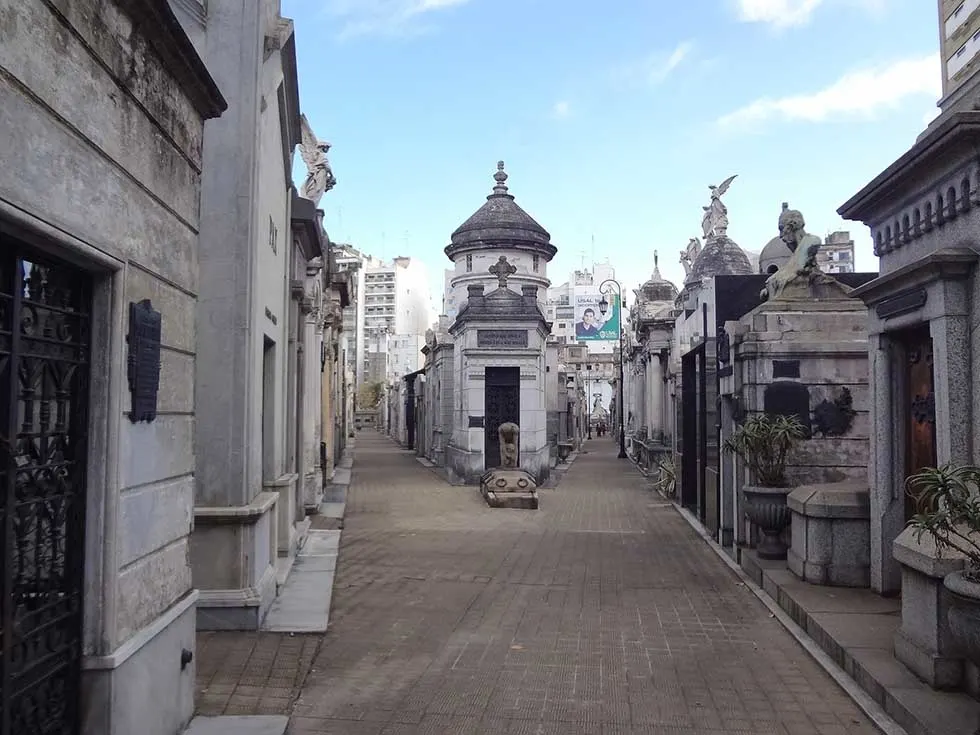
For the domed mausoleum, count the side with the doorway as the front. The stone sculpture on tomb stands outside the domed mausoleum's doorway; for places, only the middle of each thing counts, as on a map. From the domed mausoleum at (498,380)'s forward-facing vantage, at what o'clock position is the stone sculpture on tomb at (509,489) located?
The stone sculpture on tomb is roughly at 12 o'clock from the domed mausoleum.

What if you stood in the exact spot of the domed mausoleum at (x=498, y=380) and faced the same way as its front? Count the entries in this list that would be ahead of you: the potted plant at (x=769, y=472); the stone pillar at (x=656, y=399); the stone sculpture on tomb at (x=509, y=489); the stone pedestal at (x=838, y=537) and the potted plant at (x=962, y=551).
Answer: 4

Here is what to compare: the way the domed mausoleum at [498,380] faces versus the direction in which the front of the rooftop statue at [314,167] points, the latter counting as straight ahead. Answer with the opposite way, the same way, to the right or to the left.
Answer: to the right

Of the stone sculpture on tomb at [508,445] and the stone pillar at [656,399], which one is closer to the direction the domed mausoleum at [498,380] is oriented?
the stone sculpture on tomb

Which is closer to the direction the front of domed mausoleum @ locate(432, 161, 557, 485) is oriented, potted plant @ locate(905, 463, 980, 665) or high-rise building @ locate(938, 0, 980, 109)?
the potted plant

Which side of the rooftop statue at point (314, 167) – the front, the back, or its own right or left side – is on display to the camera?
right

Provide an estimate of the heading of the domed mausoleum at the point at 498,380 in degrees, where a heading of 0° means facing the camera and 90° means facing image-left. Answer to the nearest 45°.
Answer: approximately 0°

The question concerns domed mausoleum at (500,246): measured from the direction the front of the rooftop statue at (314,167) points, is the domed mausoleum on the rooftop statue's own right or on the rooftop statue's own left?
on the rooftop statue's own left

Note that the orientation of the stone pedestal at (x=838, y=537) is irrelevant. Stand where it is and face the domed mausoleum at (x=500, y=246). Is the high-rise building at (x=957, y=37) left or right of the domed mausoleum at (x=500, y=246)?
right

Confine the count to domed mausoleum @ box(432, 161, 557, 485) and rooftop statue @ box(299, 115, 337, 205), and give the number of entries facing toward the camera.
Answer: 1

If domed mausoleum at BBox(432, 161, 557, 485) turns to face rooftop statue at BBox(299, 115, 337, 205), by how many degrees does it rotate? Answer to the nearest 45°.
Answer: approximately 45° to its right
